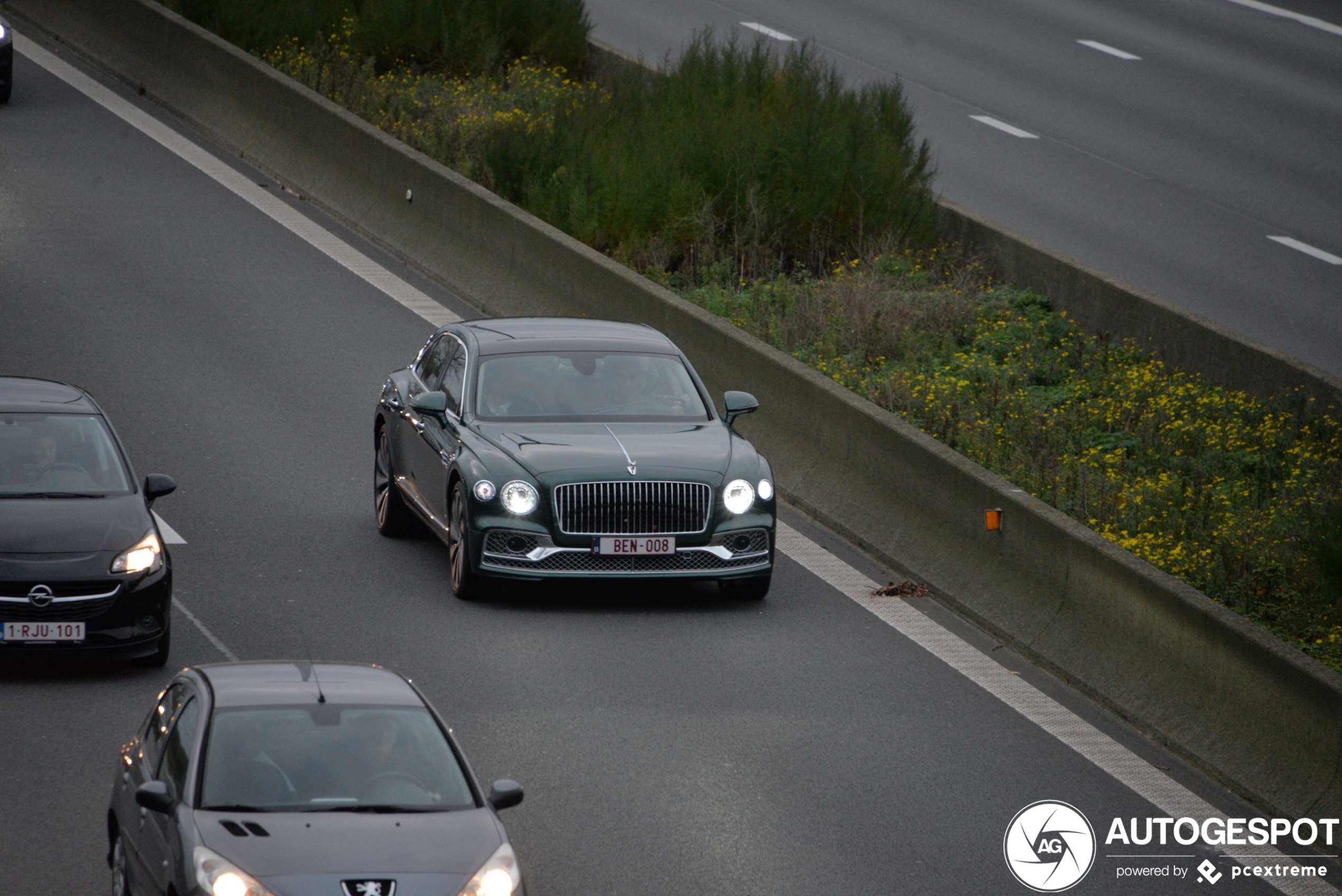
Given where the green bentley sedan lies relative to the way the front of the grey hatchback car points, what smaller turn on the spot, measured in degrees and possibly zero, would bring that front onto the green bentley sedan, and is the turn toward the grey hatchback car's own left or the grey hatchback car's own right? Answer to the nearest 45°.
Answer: approximately 180°

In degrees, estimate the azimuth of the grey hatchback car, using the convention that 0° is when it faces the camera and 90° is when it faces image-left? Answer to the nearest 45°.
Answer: approximately 0°

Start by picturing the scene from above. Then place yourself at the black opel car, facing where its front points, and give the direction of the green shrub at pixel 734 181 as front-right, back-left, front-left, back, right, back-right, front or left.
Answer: back-left

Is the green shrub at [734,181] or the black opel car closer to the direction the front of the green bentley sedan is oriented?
the black opel car

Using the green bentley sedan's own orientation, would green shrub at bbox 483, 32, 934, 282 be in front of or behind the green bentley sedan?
behind

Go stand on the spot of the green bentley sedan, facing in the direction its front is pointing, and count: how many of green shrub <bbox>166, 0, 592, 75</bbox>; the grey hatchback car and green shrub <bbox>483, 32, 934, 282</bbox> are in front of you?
1

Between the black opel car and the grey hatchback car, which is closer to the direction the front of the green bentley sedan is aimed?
the grey hatchback car

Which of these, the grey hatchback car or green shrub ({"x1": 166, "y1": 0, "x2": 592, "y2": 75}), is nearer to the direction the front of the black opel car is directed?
the grey hatchback car

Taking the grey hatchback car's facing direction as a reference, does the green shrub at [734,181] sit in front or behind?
behind

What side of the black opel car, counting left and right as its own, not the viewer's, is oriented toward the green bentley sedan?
left

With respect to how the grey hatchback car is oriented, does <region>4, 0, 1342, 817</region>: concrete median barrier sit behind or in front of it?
behind

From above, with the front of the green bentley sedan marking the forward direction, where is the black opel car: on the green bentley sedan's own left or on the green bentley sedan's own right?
on the green bentley sedan's own right

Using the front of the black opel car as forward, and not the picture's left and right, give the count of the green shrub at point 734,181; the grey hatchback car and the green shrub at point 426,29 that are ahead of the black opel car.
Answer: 1

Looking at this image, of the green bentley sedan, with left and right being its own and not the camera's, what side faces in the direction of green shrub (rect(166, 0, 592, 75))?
back

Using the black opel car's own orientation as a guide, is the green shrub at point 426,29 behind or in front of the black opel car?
behind
